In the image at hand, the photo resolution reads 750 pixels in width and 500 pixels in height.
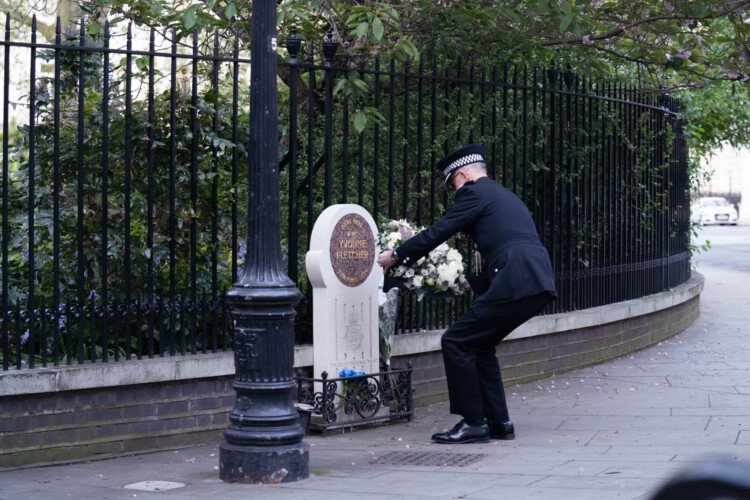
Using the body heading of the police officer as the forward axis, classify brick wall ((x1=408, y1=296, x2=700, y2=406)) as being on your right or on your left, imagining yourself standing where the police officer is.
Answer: on your right

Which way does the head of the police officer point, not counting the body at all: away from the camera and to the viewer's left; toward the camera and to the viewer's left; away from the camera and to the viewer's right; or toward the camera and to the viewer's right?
away from the camera and to the viewer's left

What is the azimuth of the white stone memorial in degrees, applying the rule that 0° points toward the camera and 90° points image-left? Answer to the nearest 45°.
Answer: approximately 315°

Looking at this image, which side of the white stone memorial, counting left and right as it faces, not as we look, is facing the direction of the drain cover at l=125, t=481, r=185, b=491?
right

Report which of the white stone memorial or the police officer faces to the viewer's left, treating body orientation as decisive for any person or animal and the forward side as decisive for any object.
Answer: the police officer

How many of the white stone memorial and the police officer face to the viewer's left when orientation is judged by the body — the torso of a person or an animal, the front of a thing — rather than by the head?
1

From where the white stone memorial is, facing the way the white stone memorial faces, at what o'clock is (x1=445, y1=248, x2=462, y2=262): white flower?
The white flower is roughly at 10 o'clock from the white stone memorial.

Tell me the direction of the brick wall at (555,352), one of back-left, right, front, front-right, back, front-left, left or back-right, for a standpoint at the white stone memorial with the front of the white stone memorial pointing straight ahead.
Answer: left

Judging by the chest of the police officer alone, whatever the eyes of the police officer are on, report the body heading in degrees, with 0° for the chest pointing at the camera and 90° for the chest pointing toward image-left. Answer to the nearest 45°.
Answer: approximately 90°

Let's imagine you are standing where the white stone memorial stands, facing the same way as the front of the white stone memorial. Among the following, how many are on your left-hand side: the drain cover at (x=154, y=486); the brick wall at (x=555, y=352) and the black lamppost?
1

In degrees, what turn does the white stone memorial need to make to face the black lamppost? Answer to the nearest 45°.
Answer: approximately 45° to its right
